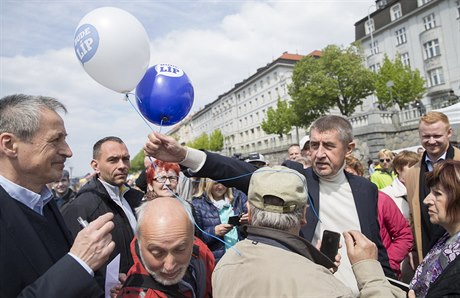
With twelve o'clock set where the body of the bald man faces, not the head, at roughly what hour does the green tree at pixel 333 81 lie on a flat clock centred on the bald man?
The green tree is roughly at 7 o'clock from the bald man.

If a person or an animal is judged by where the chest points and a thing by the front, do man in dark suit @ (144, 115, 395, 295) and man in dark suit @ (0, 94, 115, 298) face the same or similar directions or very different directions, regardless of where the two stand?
very different directions

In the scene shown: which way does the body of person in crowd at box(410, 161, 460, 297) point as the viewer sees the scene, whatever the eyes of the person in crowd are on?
to the viewer's left

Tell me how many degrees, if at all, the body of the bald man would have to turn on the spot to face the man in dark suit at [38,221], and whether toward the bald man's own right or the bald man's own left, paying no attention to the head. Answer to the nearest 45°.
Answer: approximately 90° to the bald man's own right

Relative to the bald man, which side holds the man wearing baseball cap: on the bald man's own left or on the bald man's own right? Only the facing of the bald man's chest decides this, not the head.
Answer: on the bald man's own left

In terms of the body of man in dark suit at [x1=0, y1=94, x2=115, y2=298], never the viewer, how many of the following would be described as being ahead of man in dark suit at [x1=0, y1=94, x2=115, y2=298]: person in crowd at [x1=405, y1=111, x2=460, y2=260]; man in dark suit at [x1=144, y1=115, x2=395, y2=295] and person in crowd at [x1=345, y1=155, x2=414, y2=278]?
3
